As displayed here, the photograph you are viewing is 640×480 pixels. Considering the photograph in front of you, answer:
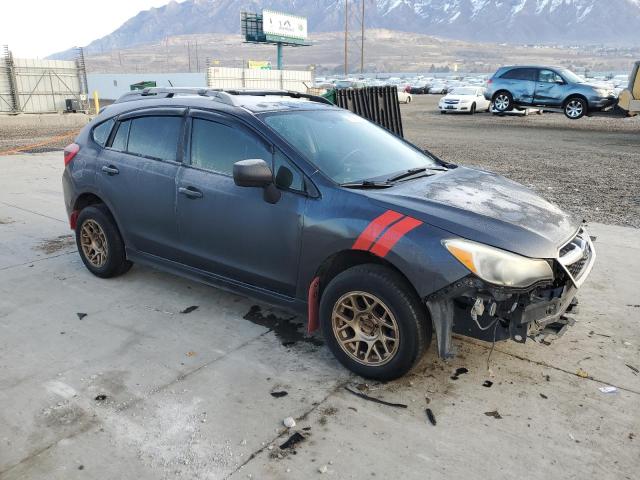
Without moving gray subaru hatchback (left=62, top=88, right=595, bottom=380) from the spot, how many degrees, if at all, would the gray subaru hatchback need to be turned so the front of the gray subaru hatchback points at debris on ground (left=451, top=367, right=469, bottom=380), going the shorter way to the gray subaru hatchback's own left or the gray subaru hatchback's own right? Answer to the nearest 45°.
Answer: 0° — it already faces it

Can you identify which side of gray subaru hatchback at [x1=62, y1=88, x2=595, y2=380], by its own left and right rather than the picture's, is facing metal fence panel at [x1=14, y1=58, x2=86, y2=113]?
back

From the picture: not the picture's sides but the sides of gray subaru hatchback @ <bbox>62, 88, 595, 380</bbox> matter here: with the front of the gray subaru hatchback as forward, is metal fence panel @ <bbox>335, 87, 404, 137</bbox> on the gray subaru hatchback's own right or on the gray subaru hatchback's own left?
on the gray subaru hatchback's own left

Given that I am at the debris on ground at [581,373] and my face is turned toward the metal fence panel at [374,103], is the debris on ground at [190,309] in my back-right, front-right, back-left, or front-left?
front-left

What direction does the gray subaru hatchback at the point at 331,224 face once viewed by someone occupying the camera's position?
facing the viewer and to the right of the viewer

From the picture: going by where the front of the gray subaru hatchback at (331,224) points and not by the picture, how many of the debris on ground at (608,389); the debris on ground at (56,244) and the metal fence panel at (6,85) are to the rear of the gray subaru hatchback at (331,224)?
2

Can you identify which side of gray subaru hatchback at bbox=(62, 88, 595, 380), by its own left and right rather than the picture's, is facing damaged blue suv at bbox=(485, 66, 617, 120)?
left

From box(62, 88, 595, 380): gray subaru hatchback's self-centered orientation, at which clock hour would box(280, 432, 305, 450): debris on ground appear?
The debris on ground is roughly at 2 o'clock from the gray subaru hatchback.

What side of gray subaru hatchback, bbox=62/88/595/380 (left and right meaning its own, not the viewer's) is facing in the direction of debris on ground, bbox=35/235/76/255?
back

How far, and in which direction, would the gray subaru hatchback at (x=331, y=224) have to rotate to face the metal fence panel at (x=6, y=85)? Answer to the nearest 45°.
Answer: approximately 180°
